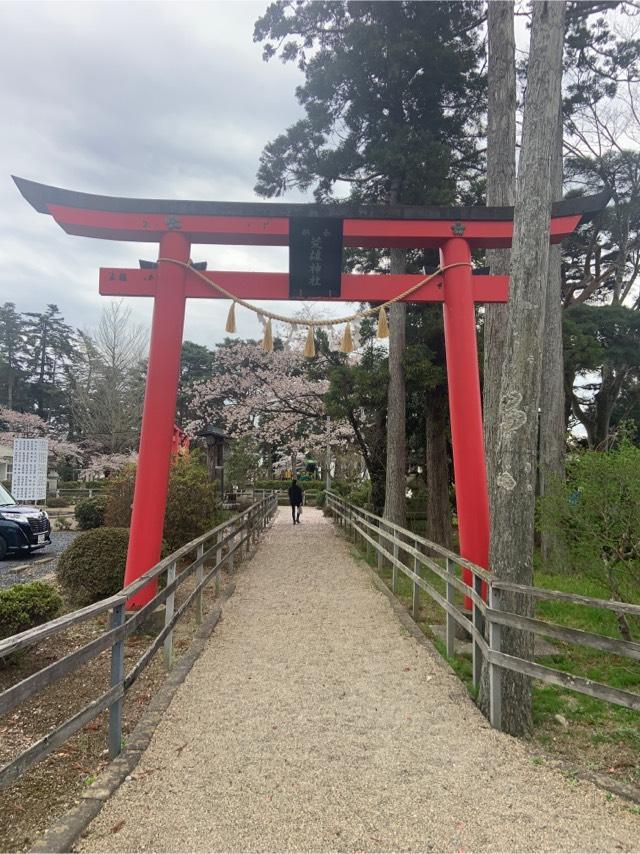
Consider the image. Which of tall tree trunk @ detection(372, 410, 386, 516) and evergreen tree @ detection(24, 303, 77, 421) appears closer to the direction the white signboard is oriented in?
the tall tree trunk

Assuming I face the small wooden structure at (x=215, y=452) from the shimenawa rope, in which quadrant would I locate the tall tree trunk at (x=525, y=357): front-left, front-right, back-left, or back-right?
back-right

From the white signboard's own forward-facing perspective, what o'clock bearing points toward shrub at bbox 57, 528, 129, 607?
The shrub is roughly at 12 o'clock from the white signboard.

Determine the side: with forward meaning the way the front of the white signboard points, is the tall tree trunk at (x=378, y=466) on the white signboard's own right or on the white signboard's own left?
on the white signboard's own left

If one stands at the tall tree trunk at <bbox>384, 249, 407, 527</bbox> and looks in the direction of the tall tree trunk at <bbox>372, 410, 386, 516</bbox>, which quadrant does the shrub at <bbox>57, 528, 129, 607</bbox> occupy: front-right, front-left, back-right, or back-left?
back-left

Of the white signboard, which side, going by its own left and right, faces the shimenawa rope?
front

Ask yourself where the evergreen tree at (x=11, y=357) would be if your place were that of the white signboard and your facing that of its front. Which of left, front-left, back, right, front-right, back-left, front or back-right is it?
back

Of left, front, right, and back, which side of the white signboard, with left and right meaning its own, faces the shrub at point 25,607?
front

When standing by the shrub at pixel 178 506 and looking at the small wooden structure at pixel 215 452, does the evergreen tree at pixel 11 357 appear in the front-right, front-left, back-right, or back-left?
front-left

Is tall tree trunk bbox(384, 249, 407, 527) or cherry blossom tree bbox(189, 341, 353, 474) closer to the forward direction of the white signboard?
the tall tree trunk

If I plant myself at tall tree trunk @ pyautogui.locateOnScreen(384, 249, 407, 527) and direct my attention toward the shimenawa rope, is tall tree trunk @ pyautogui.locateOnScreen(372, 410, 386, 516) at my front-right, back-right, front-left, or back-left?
back-right

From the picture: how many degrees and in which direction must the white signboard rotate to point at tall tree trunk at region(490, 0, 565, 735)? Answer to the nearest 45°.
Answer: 0° — it already faces it

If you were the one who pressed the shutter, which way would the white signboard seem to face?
facing the viewer

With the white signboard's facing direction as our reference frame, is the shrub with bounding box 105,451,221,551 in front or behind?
in front

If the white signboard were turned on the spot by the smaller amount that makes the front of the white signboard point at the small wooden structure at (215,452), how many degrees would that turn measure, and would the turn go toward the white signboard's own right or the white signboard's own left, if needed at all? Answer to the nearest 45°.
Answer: approximately 90° to the white signboard's own left

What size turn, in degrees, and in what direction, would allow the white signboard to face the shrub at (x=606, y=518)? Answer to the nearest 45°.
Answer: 0° — it already faces it

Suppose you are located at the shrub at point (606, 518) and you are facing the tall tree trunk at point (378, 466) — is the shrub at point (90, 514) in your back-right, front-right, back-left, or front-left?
front-left
